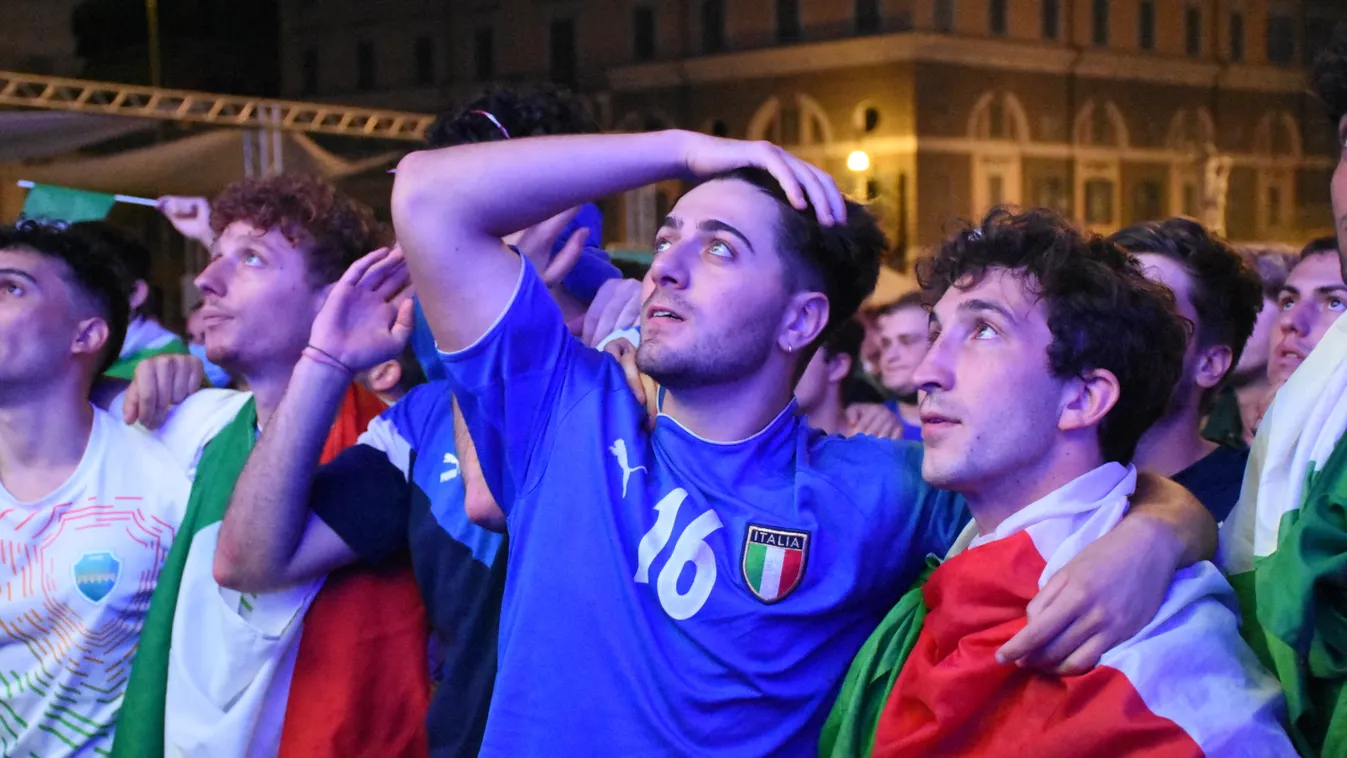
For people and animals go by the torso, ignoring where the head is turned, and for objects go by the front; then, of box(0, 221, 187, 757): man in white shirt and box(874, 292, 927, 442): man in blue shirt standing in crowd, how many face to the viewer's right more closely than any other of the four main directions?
0

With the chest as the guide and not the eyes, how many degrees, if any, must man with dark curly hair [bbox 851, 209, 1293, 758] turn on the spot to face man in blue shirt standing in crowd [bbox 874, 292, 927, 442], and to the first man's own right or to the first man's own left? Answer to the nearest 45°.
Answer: approximately 135° to the first man's own right

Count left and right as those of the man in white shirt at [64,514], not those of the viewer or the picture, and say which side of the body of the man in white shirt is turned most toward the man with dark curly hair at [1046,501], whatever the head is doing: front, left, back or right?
left

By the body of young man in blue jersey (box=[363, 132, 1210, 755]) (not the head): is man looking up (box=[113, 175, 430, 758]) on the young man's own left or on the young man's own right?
on the young man's own right

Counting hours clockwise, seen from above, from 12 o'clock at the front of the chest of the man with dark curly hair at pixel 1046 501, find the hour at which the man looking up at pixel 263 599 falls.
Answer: The man looking up is roughly at 2 o'clock from the man with dark curly hair.

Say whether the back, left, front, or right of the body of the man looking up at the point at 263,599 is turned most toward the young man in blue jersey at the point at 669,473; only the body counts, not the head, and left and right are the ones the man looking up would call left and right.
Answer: left

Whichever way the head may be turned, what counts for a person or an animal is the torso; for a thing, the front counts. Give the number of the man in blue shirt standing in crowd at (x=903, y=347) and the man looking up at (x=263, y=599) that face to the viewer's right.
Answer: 0

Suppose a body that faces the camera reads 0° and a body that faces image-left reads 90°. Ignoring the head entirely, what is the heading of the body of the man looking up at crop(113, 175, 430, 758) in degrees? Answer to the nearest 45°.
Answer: approximately 45°

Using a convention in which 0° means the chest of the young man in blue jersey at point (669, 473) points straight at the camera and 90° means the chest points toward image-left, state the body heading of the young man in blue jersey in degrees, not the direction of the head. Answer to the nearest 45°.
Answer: approximately 45°

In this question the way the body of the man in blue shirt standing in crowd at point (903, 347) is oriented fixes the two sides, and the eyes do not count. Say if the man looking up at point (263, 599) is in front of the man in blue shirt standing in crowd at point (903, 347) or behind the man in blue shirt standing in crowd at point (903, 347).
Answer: in front

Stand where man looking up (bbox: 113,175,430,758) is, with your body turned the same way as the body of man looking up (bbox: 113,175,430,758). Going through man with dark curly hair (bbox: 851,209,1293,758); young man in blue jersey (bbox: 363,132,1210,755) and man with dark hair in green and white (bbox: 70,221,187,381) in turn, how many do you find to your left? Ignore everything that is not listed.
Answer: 2
